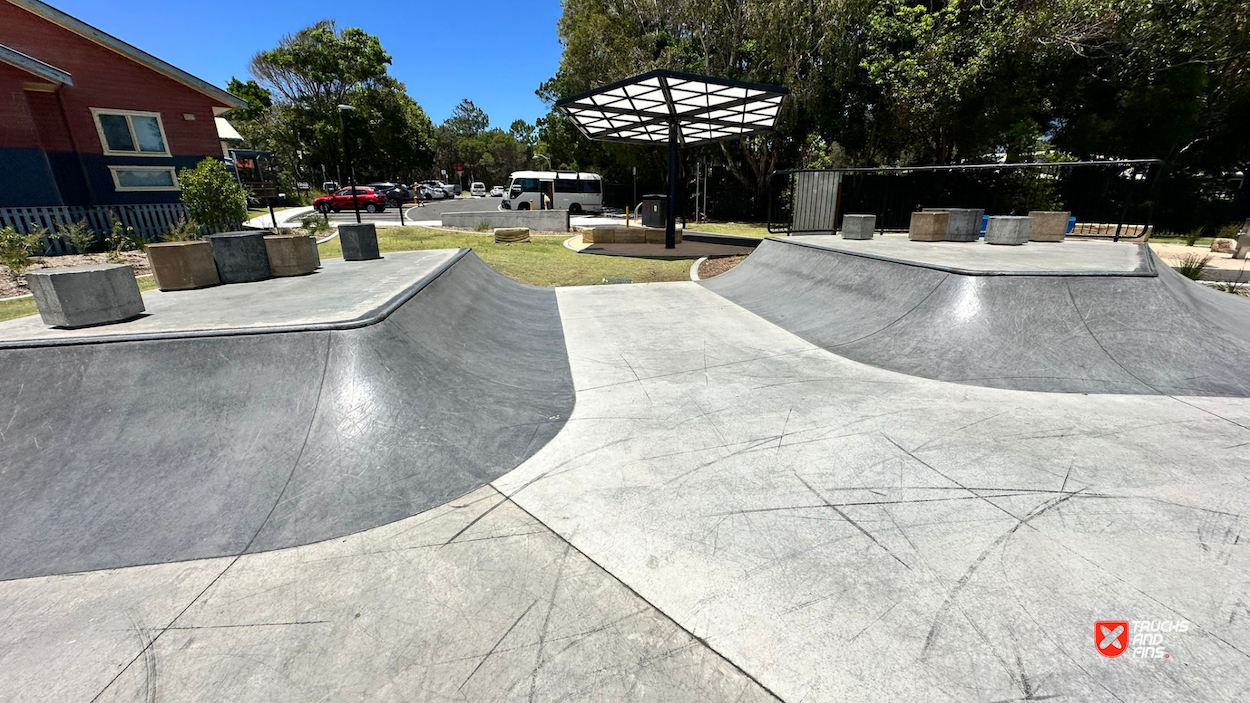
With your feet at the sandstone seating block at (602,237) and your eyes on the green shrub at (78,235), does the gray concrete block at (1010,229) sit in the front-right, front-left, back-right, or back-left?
back-left

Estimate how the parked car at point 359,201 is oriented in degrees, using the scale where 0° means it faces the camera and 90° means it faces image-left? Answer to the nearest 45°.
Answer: approximately 90°

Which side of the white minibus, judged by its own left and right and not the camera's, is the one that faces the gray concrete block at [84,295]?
left

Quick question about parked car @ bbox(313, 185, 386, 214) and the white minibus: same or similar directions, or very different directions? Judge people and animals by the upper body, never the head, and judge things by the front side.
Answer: same or similar directions

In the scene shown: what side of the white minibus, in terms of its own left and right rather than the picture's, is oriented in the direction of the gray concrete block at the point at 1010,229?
left

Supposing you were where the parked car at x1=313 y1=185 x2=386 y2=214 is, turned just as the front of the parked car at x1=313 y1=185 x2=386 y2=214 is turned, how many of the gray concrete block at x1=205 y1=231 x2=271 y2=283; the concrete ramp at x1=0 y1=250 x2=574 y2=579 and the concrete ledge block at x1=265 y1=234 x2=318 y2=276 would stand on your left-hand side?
3

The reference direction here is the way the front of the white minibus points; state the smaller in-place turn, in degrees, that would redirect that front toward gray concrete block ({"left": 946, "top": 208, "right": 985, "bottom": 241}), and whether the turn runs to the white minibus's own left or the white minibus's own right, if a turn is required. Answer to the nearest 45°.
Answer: approximately 90° to the white minibus's own left

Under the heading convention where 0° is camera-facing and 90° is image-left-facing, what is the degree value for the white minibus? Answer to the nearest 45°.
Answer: approximately 90°

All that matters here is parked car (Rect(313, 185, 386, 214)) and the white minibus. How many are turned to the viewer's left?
2
